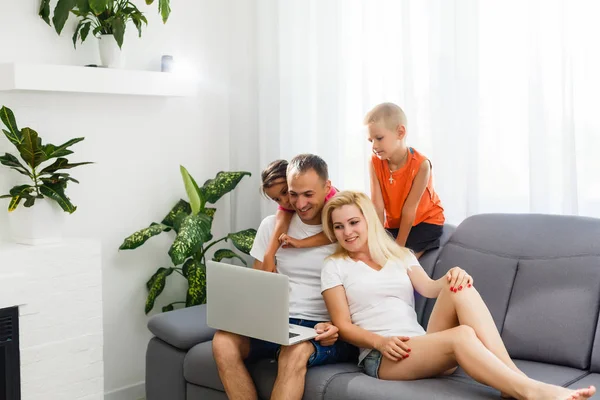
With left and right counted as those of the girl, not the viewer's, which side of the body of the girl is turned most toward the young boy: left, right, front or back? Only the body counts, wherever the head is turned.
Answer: left

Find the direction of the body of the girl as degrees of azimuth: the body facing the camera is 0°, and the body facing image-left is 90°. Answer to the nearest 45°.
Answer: approximately 0°

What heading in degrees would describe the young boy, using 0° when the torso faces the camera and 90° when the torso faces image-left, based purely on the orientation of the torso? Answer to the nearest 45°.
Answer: approximately 45°

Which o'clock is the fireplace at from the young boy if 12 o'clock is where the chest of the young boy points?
The fireplace is roughly at 1 o'clock from the young boy.

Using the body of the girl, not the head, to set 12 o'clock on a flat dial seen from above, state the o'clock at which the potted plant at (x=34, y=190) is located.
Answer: The potted plant is roughly at 3 o'clock from the girl.

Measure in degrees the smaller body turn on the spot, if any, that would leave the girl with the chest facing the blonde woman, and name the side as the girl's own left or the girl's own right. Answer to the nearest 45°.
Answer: approximately 45° to the girl's own left

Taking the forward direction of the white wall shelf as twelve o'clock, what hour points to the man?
The man is roughly at 12 o'clock from the white wall shelf.

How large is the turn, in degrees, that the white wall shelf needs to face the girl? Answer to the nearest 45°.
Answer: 0° — it already faces them
